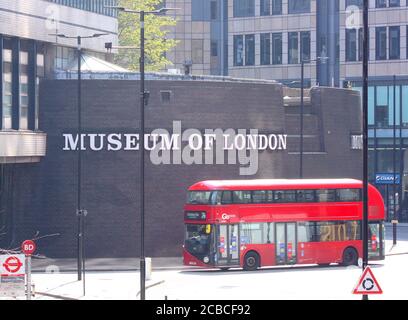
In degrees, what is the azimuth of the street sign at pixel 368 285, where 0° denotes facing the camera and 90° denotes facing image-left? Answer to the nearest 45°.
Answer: approximately 0°

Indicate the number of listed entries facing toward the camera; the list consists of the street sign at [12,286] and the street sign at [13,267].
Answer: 2

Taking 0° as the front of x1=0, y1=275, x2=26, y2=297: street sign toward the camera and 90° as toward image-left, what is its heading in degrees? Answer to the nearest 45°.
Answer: approximately 0°

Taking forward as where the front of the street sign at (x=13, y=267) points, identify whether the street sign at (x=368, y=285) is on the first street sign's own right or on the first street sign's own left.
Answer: on the first street sign's own left

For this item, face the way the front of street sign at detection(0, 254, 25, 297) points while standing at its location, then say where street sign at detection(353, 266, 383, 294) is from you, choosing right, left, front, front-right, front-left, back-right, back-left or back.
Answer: front-left

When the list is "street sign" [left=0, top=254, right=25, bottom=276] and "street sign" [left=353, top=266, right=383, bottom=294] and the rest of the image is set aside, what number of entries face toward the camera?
2

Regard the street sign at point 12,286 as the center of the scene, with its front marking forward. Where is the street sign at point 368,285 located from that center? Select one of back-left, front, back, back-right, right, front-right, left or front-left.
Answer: front-left
